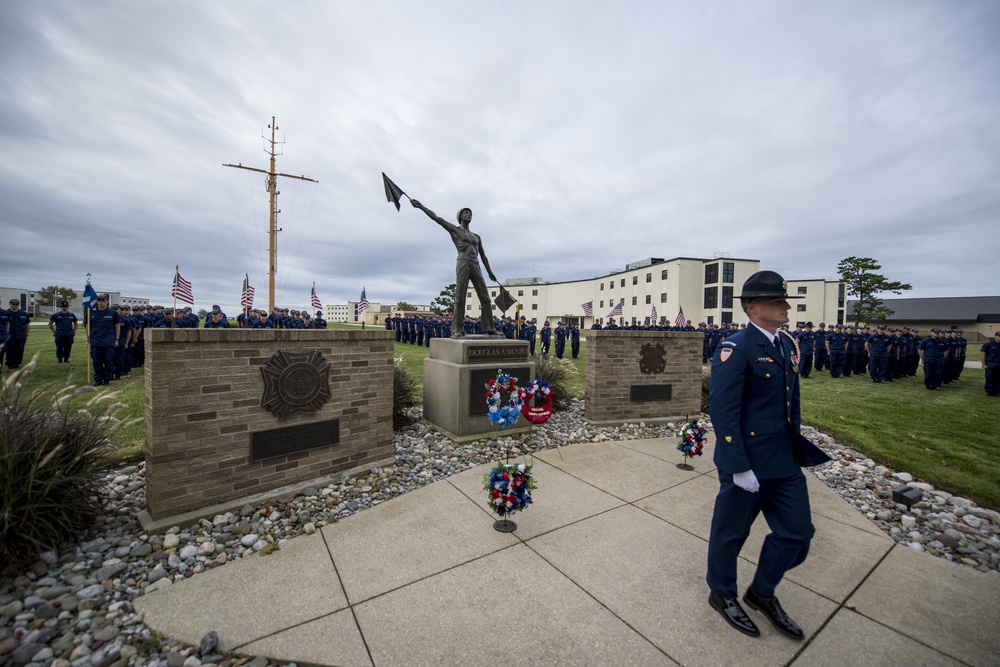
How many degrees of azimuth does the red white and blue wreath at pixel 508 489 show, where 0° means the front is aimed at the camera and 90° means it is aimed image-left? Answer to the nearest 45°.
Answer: approximately 0°

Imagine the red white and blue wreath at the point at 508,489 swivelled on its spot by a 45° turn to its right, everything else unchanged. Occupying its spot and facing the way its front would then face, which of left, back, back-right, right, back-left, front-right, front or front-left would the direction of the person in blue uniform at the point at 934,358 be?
back

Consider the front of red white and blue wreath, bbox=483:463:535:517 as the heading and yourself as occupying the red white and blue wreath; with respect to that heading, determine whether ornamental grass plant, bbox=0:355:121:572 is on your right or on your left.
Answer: on your right

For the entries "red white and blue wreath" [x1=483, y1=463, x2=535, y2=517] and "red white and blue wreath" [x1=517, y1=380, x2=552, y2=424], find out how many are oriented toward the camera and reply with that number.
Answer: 2

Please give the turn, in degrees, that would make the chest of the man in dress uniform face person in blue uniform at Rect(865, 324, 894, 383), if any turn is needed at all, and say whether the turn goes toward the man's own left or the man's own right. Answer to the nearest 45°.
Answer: approximately 135° to the man's own left

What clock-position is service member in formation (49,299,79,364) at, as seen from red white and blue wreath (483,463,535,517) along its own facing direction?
The service member in formation is roughly at 4 o'clock from the red white and blue wreath.

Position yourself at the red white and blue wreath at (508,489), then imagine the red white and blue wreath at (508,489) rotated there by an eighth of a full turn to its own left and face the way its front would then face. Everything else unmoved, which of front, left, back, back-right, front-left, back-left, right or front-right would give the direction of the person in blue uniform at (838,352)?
left

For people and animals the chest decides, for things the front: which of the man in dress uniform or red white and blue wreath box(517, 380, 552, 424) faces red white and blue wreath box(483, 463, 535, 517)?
red white and blue wreath box(517, 380, 552, 424)

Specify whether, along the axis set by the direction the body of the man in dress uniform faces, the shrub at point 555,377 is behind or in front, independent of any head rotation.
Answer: behind

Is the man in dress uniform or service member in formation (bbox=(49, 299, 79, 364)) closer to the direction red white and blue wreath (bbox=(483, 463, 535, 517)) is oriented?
the man in dress uniform

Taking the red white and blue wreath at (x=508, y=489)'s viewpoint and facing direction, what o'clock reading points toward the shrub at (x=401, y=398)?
The shrub is roughly at 5 o'clock from the red white and blue wreath.
